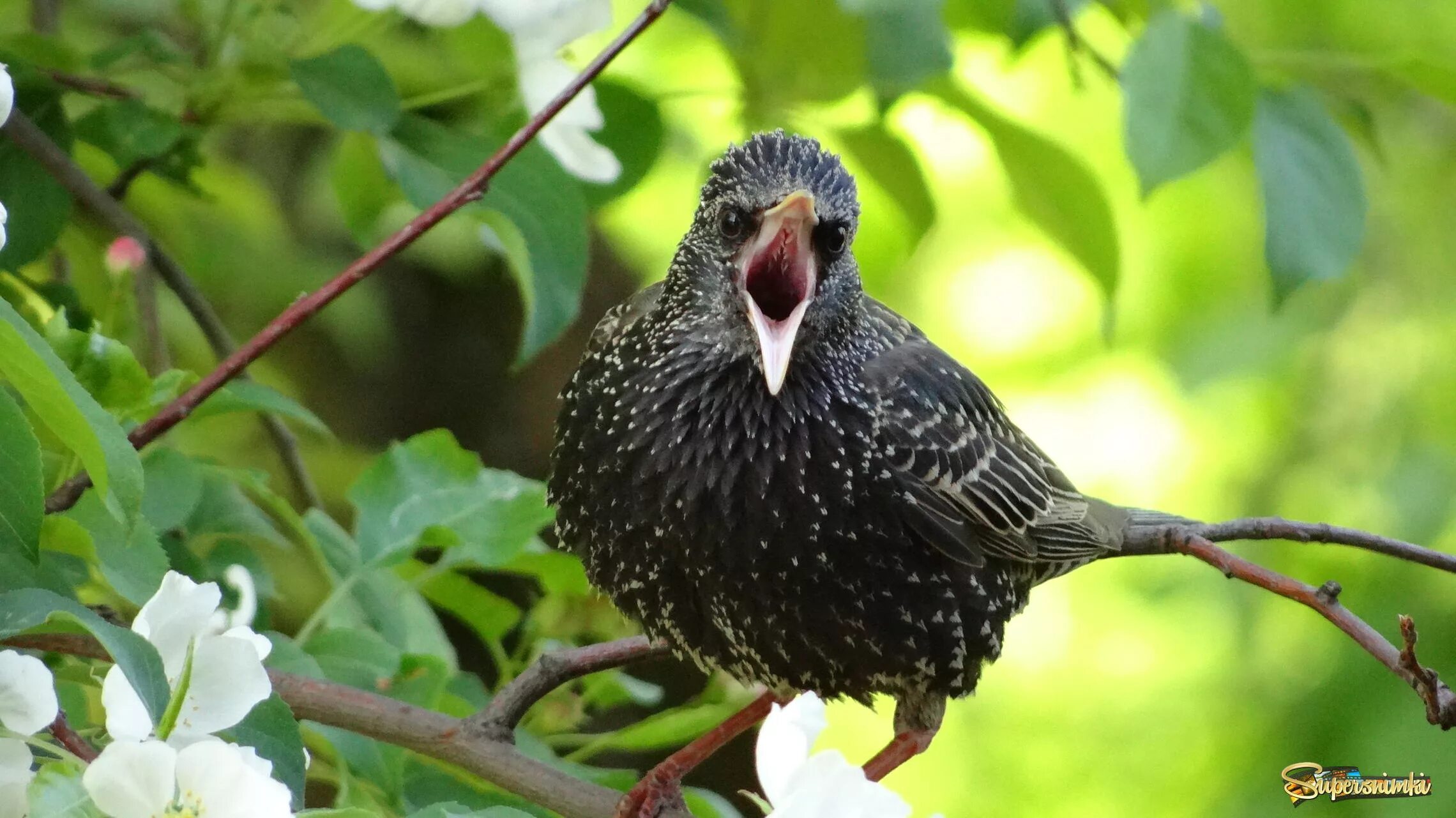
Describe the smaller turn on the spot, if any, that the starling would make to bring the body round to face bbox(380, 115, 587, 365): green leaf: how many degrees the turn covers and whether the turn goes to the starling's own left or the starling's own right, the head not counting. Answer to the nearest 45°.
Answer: approximately 45° to the starling's own right

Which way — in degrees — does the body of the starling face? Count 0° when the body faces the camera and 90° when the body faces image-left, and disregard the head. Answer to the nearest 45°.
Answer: approximately 45°
